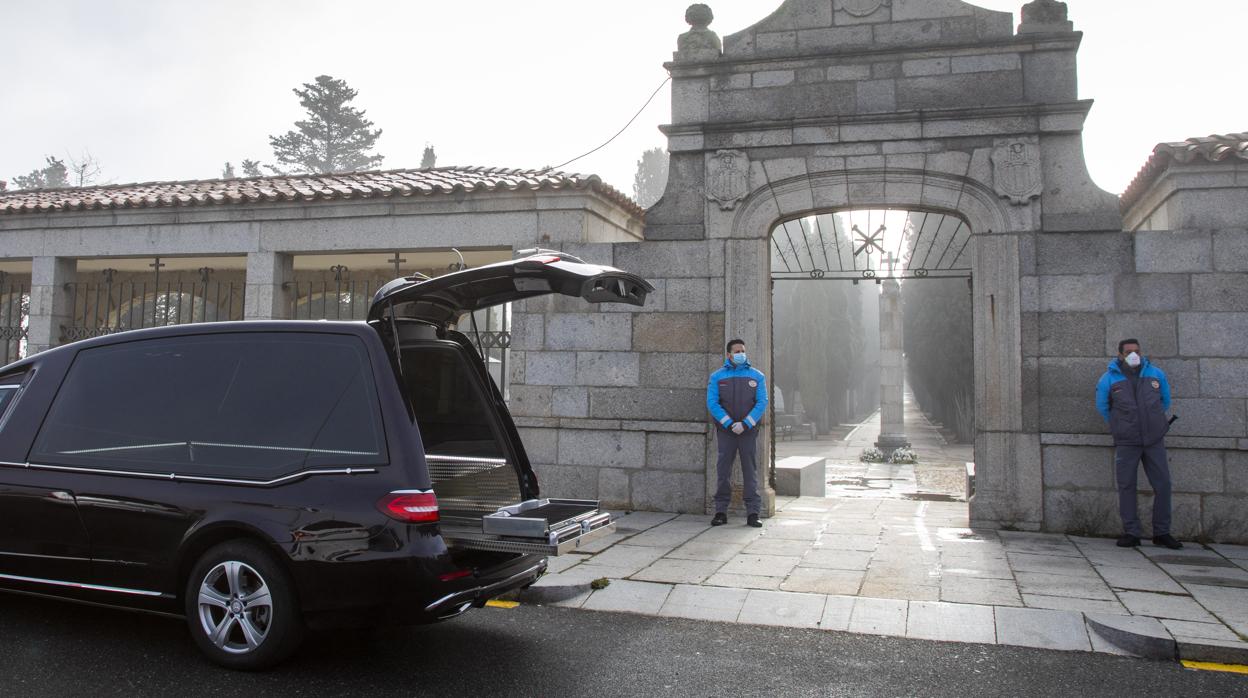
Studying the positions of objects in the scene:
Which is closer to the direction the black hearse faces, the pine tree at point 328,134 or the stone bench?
the pine tree

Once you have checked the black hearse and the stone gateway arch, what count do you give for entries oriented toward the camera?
1

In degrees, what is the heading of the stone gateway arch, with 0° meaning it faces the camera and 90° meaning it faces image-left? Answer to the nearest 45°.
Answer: approximately 0°

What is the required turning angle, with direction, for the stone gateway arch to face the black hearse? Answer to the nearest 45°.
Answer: approximately 45° to its right

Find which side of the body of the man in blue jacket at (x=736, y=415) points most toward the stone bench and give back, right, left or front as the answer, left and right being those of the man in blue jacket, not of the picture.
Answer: back

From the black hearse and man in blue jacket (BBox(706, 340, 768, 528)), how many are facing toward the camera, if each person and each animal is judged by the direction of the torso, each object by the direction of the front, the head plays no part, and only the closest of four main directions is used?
1

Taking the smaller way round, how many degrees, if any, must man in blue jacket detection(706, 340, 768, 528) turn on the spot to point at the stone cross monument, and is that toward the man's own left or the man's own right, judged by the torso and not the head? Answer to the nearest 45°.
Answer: approximately 180°

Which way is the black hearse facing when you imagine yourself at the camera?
facing away from the viewer and to the left of the viewer

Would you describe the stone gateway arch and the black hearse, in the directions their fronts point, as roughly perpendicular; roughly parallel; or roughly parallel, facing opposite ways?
roughly perpendicular

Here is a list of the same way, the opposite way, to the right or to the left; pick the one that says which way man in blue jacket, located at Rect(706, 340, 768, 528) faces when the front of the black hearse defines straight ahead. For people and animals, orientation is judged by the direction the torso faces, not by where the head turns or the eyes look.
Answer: to the left

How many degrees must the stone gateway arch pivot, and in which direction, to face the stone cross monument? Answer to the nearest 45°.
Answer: approximately 180°
